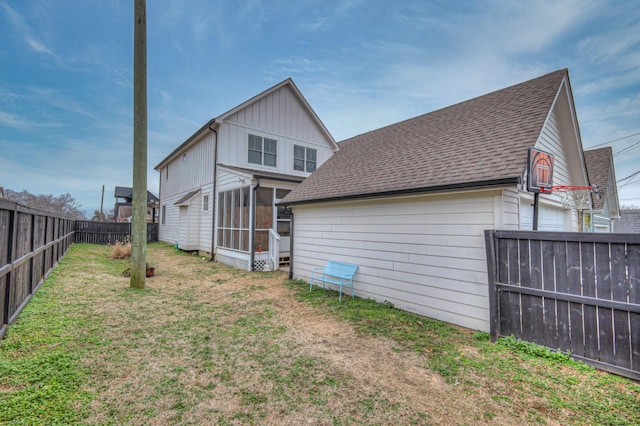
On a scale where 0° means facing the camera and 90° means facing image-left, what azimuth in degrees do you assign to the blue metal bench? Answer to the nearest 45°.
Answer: approximately 45°

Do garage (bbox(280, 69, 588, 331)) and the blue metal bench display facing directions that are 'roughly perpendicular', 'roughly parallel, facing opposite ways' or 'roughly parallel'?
roughly perpendicular

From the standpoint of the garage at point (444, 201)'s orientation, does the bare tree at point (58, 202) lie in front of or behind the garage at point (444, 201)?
behind

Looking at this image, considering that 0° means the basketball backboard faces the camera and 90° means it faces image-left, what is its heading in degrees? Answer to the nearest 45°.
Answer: approximately 315°

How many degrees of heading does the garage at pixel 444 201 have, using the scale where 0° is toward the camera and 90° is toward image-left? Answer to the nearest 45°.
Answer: approximately 315°

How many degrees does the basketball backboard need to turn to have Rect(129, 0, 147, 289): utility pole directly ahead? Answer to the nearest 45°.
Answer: approximately 90° to its right

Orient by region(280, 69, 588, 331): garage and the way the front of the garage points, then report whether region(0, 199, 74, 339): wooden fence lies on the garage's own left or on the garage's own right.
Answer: on the garage's own right

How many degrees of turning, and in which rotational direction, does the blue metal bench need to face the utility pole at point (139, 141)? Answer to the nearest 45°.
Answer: approximately 45° to its right

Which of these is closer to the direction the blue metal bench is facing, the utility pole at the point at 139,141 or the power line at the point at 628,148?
the utility pole
